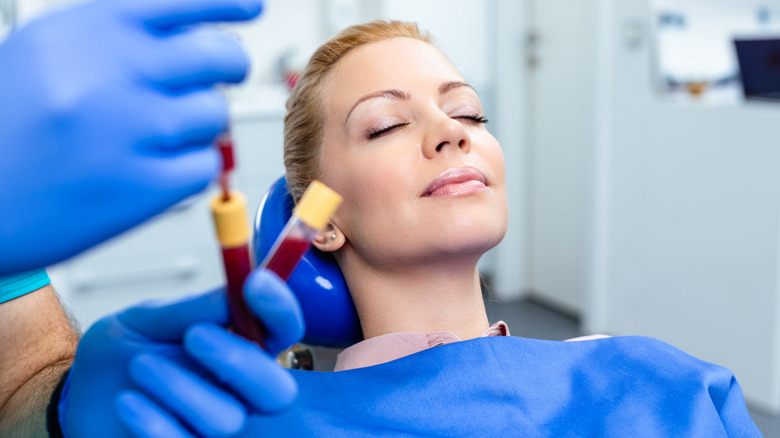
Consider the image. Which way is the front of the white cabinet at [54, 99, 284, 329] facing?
toward the camera

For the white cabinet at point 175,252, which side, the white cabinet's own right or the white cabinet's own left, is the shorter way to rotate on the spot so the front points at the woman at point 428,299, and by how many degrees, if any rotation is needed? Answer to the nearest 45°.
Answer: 0° — it already faces them

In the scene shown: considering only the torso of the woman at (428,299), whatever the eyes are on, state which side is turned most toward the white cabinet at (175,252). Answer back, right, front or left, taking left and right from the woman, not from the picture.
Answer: back

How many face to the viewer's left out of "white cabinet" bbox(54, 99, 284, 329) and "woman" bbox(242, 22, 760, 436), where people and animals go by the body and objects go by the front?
0

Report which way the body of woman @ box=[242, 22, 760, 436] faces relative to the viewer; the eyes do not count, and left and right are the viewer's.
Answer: facing the viewer and to the right of the viewer

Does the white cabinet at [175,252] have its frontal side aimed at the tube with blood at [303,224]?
yes
